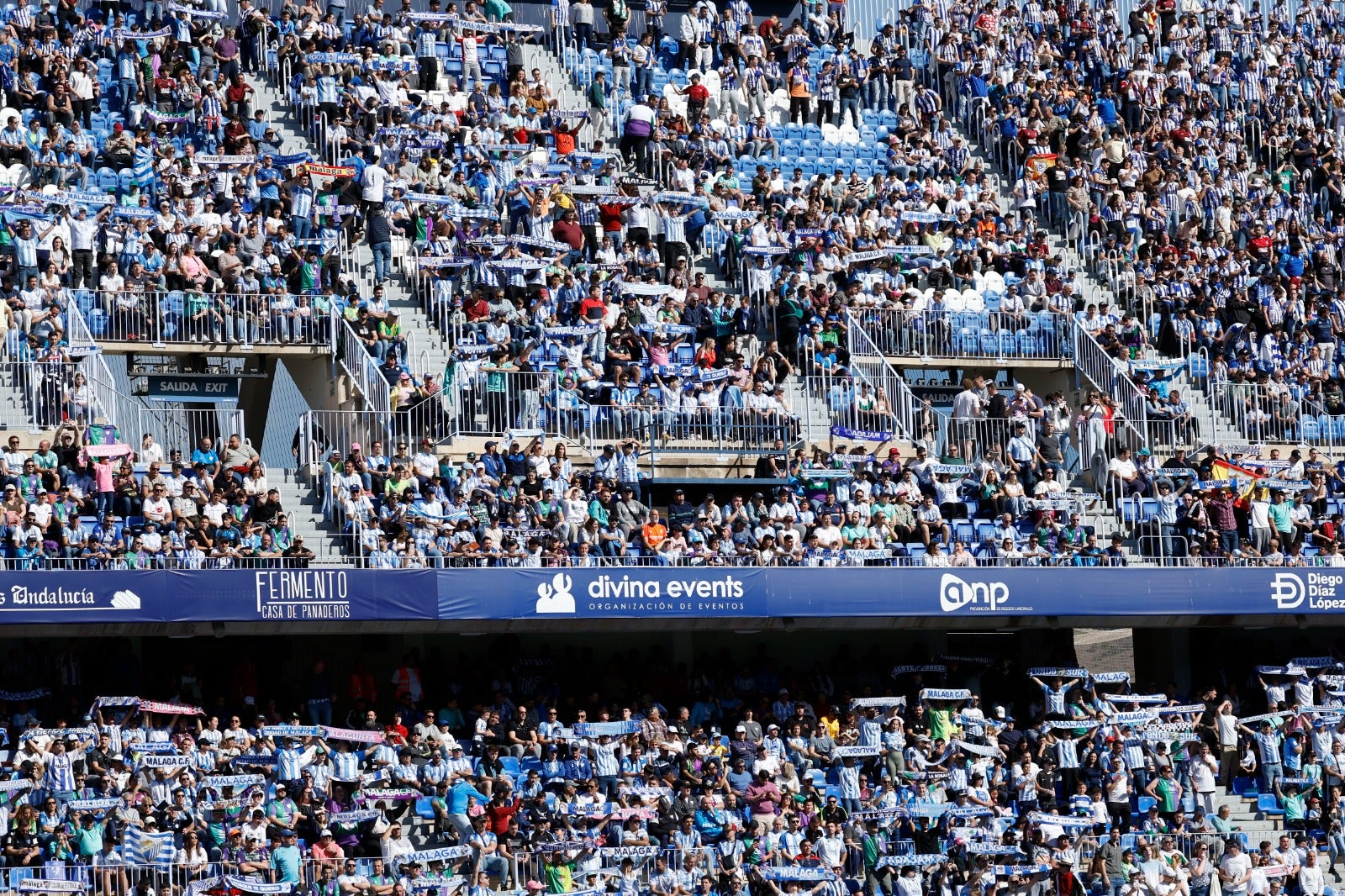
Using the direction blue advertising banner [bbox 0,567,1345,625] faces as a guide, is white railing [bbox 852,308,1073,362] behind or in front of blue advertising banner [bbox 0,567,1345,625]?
behind

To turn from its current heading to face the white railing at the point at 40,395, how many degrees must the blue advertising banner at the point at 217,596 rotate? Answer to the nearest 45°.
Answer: approximately 135° to its right

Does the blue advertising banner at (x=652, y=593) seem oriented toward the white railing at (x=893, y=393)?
no

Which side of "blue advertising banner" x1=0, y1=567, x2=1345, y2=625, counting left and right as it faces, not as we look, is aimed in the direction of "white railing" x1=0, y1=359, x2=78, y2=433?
right

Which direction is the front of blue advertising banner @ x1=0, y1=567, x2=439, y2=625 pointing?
toward the camera

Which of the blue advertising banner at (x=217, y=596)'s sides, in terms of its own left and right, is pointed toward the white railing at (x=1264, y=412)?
left

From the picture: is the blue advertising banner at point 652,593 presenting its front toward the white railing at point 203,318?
no

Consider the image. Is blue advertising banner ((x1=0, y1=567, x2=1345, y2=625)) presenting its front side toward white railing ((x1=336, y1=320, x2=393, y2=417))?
no

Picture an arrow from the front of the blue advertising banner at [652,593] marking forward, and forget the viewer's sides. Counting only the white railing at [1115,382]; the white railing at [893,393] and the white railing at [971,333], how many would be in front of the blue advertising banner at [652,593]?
0

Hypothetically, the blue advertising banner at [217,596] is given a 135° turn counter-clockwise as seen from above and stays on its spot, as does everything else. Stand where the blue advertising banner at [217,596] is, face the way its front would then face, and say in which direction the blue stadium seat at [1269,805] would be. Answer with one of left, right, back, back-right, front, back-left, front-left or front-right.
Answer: front-right

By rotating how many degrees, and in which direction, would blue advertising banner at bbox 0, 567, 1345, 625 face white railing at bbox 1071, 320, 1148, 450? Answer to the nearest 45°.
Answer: approximately 135° to its left
